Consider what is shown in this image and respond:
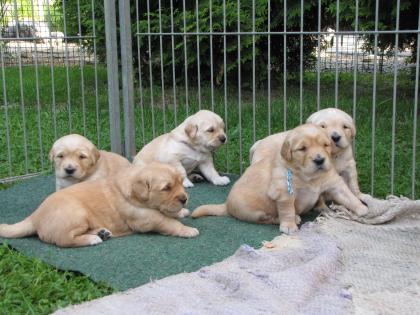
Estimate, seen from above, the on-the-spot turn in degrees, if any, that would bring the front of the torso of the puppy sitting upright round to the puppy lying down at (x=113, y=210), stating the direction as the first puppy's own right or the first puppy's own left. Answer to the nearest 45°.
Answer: approximately 135° to the first puppy's own right

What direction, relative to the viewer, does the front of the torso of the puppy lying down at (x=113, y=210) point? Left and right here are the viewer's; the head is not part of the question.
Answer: facing to the right of the viewer

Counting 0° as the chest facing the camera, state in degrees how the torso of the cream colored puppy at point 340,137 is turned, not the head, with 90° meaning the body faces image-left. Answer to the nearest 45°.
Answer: approximately 315°

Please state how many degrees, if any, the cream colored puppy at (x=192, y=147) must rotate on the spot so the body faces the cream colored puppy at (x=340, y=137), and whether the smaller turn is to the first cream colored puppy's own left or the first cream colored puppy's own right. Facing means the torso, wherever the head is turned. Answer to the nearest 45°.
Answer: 0° — it already faces it

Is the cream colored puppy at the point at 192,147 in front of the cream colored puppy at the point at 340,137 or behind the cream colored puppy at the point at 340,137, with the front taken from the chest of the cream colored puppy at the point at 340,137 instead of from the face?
behind

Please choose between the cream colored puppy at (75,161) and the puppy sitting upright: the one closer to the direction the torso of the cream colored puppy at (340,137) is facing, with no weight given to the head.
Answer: the puppy sitting upright

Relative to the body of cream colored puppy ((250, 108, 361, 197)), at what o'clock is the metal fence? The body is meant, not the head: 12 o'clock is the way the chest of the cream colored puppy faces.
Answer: The metal fence is roughly at 7 o'clock from the cream colored puppy.

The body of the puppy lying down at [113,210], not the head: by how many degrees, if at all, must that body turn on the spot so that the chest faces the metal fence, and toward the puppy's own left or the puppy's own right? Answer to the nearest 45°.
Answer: approximately 45° to the puppy's own left

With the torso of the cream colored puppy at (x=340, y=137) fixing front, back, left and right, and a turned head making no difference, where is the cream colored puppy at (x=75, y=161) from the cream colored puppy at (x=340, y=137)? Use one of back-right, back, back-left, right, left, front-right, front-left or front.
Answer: back-right

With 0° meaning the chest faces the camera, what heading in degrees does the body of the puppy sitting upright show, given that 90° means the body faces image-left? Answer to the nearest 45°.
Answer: approximately 315°

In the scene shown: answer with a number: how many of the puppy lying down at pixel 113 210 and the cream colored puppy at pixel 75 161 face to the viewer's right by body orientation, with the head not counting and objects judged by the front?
1

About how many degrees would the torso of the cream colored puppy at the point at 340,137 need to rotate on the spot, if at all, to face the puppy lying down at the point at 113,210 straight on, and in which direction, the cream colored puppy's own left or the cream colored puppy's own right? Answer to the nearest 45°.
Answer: approximately 90° to the cream colored puppy's own right
